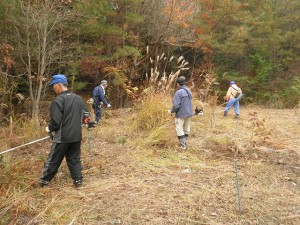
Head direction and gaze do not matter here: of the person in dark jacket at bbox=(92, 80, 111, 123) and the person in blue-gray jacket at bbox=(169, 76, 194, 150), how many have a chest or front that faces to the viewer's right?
1

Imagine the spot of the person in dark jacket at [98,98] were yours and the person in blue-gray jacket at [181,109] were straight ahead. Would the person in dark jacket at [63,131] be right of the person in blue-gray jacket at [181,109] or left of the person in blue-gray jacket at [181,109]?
right

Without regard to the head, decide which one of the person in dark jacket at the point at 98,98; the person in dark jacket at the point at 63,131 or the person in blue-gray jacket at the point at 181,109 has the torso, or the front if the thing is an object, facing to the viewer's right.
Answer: the person in dark jacket at the point at 98,98

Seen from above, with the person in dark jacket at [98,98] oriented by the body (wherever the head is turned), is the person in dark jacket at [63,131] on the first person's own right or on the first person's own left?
on the first person's own right

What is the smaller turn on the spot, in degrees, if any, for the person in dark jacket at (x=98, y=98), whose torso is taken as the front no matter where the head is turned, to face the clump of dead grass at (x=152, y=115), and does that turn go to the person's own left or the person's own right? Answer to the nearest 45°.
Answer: approximately 45° to the person's own right

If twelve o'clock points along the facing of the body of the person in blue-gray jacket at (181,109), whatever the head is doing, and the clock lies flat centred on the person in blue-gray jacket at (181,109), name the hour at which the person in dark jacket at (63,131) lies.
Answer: the person in dark jacket at (63,131) is roughly at 9 o'clock from the person in blue-gray jacket at (181,109).

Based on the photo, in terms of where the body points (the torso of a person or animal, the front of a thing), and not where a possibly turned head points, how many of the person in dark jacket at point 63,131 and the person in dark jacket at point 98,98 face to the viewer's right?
1

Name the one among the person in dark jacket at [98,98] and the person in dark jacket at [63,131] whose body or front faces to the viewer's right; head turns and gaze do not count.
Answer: the person in dark jacket at [98,98]

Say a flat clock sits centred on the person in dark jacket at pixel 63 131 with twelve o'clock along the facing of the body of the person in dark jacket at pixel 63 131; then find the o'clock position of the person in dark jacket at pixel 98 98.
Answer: the person in dark jacket at pixel 98 98 is roughly at 2 o'clock from the person in dark jacket at pixel 63 131.

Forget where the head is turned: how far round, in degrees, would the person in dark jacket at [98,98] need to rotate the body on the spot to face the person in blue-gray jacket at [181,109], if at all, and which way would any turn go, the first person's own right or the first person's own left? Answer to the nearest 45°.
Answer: approximately 45° to the first person's own right

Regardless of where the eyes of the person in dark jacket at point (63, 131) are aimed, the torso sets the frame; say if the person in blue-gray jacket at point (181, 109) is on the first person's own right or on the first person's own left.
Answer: on the first person's own right

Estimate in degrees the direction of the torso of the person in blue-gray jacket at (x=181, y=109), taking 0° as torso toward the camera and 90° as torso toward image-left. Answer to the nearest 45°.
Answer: approximately 135°

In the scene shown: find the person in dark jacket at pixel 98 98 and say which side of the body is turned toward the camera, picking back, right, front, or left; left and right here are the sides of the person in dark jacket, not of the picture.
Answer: right

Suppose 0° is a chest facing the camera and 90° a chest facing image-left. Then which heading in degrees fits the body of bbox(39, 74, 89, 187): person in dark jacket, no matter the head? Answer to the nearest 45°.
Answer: approximately 135°
